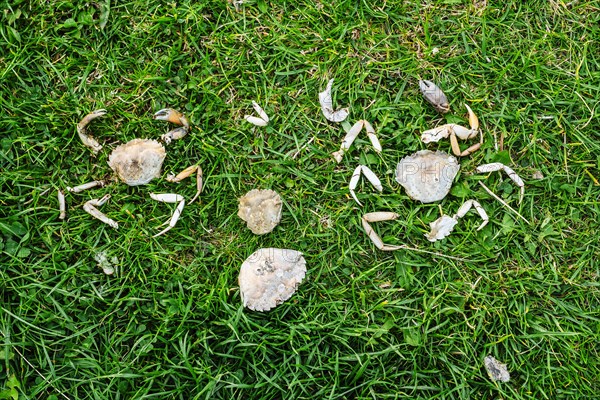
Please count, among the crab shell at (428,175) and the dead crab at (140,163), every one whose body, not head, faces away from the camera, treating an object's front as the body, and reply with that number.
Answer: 2

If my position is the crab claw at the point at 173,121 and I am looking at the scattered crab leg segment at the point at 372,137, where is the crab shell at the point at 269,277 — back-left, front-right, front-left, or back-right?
front-right

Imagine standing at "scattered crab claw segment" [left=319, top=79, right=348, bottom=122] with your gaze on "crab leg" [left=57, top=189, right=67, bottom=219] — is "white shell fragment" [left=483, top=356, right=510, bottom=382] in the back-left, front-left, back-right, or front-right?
back-left

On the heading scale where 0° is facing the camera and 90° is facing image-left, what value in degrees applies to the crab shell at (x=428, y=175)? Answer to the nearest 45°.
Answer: approximately 180°

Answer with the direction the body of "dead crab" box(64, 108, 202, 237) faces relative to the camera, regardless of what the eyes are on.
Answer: away from the camera

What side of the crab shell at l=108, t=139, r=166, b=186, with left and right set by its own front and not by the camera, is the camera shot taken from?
back
